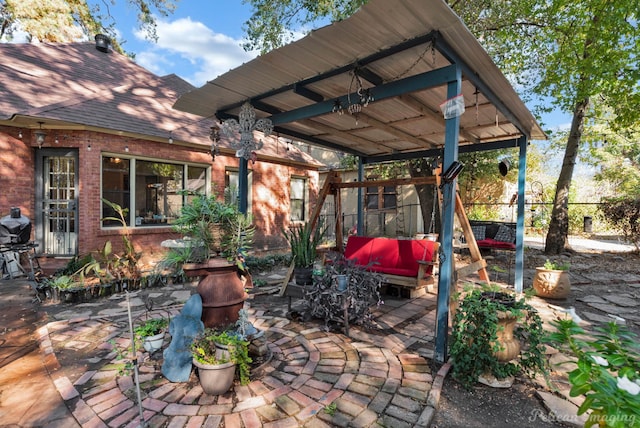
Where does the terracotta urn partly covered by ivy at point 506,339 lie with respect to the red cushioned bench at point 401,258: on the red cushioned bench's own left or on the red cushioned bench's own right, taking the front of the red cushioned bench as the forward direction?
on the red cushioned bench's own left

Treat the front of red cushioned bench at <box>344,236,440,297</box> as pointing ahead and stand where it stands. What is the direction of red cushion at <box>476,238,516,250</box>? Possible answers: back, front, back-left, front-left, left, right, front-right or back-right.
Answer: back

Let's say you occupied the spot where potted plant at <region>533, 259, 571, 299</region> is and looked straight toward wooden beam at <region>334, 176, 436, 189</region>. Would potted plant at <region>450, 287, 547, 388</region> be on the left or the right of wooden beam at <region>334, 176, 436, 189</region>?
left

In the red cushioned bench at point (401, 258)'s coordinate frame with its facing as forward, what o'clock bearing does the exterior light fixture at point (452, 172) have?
The exterior light fixture is roughly at 10 o'clock from the red cushioned bench.

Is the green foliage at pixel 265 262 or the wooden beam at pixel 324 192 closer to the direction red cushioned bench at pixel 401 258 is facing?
the wooden beam

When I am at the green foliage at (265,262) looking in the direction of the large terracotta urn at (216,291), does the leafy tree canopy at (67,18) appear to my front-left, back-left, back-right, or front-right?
back-right

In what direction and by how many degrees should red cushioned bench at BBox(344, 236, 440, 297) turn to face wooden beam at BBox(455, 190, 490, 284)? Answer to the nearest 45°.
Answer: approximately 90° to its left

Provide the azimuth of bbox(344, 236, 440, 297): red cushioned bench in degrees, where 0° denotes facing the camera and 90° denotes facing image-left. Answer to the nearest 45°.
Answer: approximately 45°

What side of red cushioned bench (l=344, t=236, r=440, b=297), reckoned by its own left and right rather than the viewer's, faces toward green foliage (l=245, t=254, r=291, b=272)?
right
